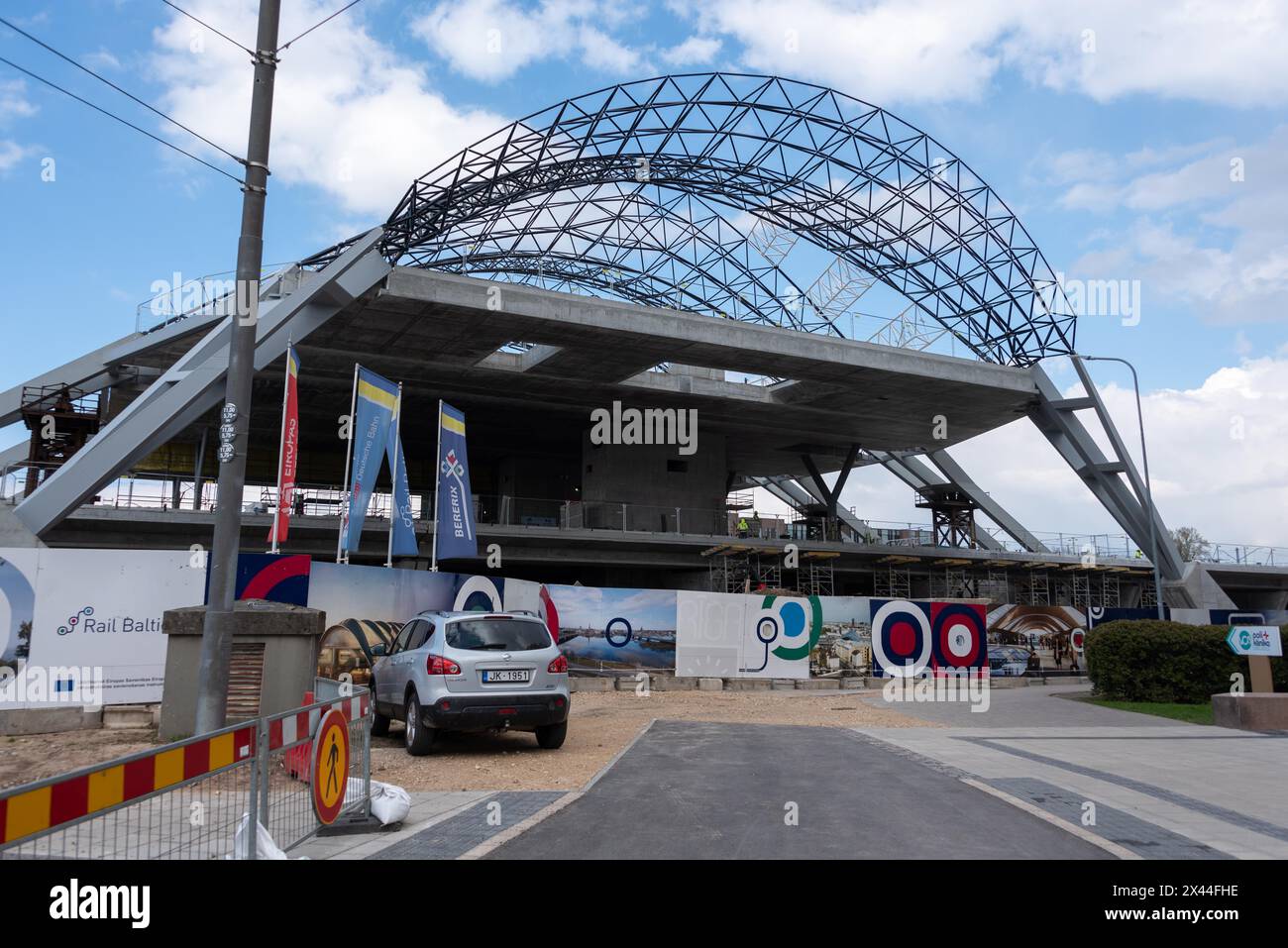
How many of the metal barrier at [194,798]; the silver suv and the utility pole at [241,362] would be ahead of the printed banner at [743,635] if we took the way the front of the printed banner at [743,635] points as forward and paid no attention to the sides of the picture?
3

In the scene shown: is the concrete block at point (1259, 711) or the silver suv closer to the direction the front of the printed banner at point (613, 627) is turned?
the silver suv

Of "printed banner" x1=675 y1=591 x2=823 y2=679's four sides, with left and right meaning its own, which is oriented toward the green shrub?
left

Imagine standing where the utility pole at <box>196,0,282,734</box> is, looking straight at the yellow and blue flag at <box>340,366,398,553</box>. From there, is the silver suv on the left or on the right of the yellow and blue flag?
right

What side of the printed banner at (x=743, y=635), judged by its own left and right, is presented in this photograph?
front

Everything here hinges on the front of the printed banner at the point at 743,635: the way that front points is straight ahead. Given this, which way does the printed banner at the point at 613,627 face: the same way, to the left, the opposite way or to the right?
the same way

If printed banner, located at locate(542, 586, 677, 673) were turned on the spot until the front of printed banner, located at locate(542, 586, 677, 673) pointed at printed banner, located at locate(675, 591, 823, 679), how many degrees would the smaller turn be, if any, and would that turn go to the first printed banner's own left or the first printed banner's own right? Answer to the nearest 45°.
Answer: approximately 90° to the first printed banner's own left

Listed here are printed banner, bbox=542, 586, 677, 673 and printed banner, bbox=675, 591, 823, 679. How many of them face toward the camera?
2

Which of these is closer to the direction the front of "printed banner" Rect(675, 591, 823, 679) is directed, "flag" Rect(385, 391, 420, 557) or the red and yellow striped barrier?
the red and yellow striped barrier

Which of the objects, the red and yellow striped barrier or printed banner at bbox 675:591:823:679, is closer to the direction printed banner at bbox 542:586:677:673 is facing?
the red and yellow striped barrier

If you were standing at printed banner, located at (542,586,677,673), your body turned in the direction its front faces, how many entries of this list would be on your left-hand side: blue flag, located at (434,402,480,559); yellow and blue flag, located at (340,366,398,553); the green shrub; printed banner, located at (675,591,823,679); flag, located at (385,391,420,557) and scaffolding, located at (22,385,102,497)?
2

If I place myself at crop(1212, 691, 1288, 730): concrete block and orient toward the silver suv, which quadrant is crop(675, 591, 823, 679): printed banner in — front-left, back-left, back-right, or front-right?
front-right

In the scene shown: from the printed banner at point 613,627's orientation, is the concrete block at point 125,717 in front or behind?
in front

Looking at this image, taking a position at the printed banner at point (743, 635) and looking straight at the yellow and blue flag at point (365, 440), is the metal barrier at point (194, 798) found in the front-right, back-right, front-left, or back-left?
front-left

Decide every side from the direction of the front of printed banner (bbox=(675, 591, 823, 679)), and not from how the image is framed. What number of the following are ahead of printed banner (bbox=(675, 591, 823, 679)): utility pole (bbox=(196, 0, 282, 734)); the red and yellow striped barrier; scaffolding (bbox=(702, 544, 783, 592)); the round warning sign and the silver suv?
4

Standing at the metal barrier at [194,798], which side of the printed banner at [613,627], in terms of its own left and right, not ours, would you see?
front
